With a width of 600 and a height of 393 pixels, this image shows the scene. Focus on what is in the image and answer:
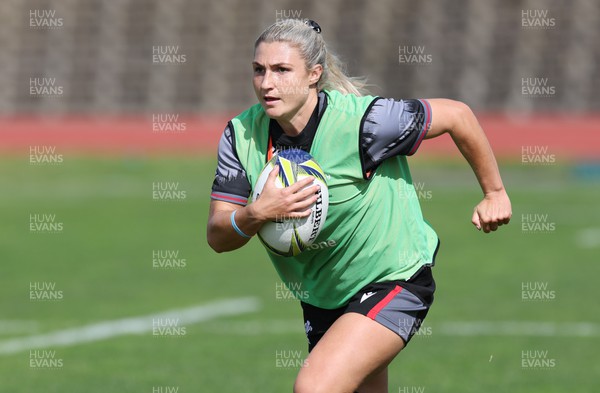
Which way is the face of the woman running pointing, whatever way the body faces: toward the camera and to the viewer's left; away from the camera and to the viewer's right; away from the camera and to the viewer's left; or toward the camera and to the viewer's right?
toward the camera and to the viewer's left

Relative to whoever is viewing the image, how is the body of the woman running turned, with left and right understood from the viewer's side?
facing the viewer and to the left of the viewer
